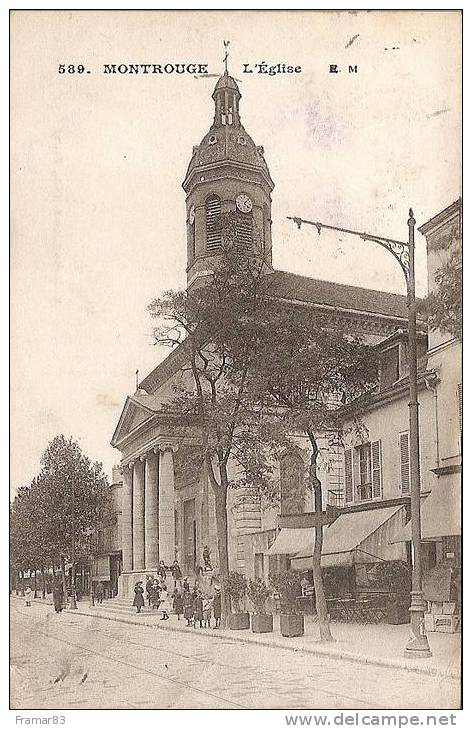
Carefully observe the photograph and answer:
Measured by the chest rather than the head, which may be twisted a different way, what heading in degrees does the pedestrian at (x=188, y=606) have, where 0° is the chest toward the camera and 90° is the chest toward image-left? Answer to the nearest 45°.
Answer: approximately 0°

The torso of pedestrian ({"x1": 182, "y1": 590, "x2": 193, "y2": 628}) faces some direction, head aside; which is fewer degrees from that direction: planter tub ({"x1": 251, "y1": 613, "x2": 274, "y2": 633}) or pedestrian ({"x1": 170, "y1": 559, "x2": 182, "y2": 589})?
the planter tub

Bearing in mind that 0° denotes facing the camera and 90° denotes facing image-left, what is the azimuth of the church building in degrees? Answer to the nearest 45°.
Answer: approximately 45°
